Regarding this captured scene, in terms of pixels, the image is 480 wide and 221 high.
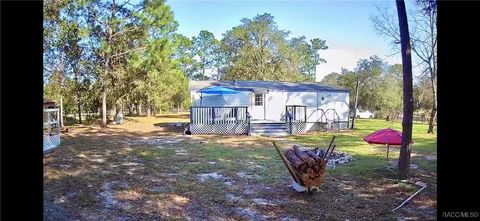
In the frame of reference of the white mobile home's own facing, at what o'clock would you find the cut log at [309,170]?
The cut log is roughly at 12 o'clock from the white mobile home.

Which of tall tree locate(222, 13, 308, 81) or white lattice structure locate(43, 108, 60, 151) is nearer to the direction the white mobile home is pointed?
the white lattice structure

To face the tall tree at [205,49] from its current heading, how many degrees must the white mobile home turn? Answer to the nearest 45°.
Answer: approximately 135° to its right

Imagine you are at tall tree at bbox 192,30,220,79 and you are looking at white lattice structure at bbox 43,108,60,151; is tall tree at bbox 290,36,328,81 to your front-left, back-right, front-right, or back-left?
back-left

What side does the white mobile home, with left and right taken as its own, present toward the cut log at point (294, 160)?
front

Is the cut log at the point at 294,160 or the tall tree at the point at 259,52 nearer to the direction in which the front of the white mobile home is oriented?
the cut log

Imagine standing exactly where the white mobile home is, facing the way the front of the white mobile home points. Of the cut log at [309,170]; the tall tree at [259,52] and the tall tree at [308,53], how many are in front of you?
1

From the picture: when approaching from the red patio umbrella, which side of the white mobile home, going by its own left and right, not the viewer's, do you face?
front

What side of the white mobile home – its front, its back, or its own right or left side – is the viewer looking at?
front

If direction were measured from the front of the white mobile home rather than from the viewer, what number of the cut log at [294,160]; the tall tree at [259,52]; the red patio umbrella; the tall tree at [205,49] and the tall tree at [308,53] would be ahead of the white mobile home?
2

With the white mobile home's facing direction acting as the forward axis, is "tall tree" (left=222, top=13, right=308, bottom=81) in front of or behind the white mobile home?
behind
